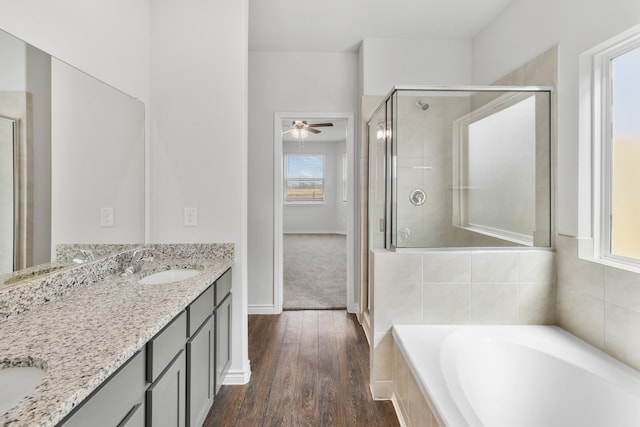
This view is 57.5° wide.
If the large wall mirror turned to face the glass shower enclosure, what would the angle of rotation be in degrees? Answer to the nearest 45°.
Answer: approximately 45° to its left

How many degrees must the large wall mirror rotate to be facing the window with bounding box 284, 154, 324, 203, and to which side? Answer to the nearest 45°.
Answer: approximately 90° to its left

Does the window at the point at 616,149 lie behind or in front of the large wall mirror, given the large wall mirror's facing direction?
in front

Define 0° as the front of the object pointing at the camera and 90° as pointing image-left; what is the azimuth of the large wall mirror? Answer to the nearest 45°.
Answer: approximately 315°

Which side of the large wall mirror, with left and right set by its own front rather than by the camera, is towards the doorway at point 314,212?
left

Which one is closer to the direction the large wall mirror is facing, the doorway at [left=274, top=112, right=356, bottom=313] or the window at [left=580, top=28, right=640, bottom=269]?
the window

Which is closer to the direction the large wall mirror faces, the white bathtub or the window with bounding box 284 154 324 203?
the white bathtub

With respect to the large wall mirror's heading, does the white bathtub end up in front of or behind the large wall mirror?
in front
